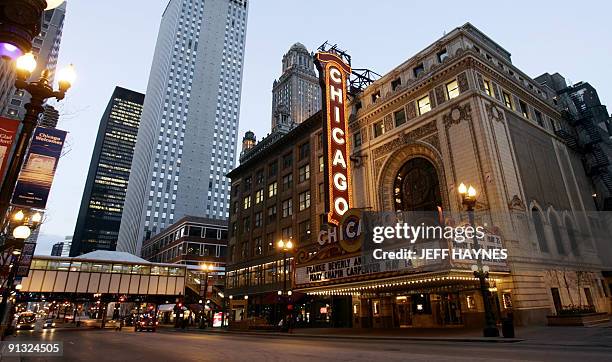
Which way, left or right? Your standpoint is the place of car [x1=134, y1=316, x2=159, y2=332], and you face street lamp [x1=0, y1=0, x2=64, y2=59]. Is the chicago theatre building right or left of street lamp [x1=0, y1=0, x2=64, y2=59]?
left

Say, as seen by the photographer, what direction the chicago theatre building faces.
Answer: facing the viewer and to the left of the viewer

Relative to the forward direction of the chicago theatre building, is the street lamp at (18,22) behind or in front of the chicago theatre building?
in front

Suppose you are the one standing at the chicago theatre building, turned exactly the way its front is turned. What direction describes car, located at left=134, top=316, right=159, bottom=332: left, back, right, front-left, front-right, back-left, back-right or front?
front-right

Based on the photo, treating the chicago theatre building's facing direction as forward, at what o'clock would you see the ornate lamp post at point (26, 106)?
The ornate lamp post is roughly at 11 o'clock from the chicago theatre building.
